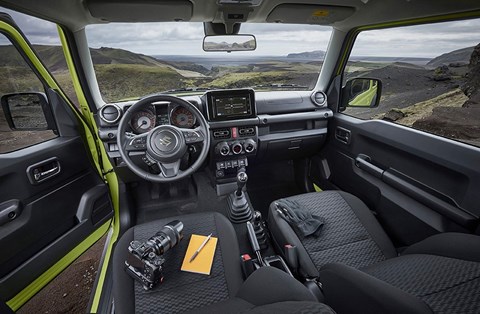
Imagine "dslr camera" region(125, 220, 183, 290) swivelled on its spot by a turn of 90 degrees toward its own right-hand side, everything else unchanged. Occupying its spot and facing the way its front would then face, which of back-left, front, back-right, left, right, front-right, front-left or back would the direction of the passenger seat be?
front

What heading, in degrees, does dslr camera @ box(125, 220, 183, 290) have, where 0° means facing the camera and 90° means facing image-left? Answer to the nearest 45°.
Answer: approximately 225°
